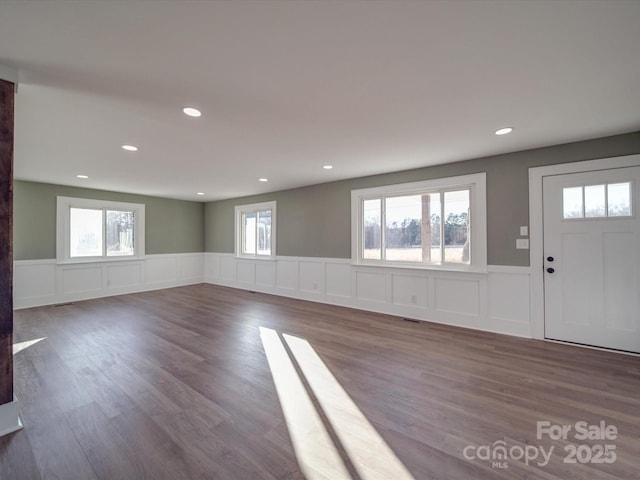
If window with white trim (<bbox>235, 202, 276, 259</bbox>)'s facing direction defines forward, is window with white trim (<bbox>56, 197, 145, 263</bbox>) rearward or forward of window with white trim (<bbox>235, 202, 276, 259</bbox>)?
forward

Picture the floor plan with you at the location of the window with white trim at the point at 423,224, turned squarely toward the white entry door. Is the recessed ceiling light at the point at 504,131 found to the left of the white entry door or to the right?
right

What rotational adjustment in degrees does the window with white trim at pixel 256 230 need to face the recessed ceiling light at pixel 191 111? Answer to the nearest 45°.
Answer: approximately 45° to its left

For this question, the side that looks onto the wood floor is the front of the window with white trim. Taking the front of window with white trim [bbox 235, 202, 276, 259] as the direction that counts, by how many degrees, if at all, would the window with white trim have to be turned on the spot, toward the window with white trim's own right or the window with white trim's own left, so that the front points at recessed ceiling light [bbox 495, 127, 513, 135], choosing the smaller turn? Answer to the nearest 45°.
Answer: approximately 90° to the window with white trim's own left

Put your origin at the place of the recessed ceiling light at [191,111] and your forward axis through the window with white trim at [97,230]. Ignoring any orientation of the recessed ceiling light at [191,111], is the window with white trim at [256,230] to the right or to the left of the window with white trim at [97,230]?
right

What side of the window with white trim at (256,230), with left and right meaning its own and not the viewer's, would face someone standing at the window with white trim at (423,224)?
left

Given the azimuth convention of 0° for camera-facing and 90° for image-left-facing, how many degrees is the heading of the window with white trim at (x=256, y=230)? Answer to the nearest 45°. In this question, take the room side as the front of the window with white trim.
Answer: approximately 45°

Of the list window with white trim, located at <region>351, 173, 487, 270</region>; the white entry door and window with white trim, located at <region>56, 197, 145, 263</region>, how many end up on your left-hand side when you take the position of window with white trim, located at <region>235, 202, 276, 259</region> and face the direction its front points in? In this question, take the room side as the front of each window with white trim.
2

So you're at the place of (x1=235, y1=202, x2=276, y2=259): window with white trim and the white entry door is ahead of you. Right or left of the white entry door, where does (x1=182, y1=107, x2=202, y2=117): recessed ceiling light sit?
right
